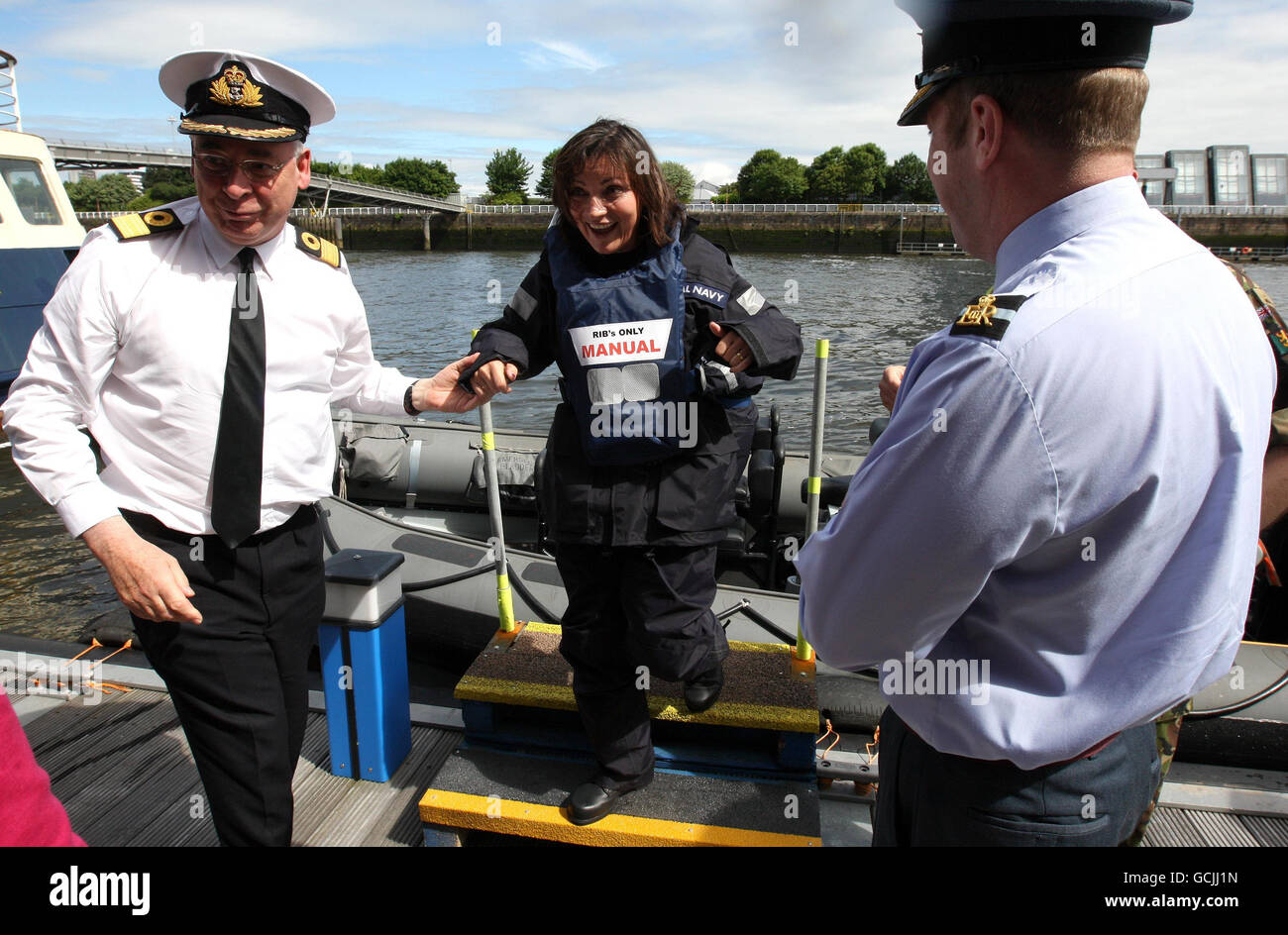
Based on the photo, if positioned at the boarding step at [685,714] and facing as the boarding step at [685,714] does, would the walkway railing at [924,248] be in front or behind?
behind

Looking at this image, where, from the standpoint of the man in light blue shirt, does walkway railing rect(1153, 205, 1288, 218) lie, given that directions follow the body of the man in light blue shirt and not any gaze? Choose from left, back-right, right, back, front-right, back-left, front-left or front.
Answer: front-right

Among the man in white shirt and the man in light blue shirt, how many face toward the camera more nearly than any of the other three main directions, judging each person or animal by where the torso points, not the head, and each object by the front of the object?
1

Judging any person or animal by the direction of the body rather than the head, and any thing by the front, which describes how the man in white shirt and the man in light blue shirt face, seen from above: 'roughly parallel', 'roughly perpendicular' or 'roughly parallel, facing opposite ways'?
roughly parallel, facing opposite ways

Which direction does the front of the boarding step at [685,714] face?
toward the camera

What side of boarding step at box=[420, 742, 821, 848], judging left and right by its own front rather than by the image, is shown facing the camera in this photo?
front

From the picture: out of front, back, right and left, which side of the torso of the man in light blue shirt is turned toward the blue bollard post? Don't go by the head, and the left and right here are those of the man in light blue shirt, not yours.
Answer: front

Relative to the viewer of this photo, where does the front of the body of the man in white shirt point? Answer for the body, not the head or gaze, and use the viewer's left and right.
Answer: facing the viewer

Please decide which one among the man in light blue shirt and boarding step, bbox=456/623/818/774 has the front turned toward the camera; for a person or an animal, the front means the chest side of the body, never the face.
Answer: the boarding step

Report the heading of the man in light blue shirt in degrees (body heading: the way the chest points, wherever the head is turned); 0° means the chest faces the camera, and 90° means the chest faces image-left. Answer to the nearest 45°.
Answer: approximately 135°

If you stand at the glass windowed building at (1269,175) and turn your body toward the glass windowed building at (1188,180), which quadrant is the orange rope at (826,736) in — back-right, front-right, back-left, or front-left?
front-left

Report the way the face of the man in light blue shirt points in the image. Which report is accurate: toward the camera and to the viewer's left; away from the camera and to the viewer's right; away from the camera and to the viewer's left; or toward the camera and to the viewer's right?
away from the camera and to the viewer's left
